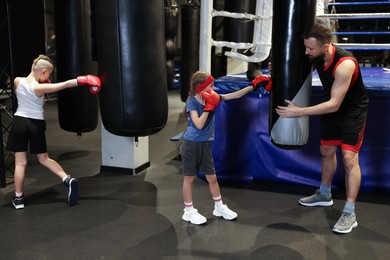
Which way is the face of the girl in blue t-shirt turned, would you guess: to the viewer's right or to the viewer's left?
to the viewer's right

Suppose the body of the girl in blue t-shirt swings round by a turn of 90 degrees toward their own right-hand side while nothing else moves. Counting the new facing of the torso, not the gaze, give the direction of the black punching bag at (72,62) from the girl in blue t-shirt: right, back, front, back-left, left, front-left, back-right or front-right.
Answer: right

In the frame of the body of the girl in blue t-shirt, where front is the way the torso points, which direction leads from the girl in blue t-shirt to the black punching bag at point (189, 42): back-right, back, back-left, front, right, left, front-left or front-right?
back-left

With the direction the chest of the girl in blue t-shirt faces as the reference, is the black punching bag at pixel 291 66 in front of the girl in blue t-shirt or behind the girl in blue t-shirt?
in front

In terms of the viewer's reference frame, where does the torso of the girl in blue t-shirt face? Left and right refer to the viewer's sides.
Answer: facing the viewer and to the right of the viewer
